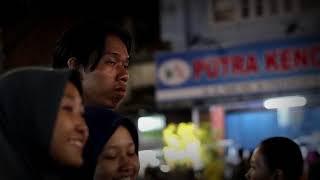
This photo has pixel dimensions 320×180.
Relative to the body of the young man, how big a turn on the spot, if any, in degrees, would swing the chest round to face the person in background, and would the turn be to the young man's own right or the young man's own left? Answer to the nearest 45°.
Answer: approximately 90° to the young man's own left

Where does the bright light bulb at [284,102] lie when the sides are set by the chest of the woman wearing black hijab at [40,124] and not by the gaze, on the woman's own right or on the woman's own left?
on the woman's own left

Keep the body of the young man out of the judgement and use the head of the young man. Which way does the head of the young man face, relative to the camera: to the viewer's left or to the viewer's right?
to the viewer's right

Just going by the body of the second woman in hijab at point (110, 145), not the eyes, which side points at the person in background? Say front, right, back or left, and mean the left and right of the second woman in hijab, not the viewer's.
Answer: left
